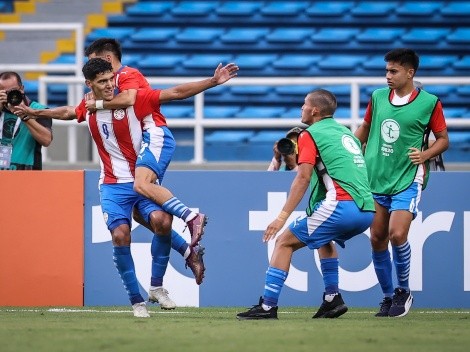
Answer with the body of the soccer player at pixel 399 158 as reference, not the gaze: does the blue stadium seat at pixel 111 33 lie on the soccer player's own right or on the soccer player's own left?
on the soccer player's own right

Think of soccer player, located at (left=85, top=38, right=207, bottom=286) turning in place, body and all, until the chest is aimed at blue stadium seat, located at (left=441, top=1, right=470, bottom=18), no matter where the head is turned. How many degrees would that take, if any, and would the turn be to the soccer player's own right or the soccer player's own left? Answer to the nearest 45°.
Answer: approximately 135° to the soccer player's own right

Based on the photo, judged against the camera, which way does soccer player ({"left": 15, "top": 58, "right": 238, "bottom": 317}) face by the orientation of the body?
toward the camera

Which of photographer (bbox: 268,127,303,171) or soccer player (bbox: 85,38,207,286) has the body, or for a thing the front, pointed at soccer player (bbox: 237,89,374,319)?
the photographer

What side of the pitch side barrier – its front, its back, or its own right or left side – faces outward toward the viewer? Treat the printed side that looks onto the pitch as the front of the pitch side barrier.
front

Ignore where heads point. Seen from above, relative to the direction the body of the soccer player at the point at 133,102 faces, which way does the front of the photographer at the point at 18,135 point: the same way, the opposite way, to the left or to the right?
to the left

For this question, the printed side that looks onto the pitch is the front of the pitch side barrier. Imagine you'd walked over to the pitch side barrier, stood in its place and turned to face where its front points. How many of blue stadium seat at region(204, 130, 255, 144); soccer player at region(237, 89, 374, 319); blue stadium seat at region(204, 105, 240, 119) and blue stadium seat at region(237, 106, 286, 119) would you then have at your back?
3

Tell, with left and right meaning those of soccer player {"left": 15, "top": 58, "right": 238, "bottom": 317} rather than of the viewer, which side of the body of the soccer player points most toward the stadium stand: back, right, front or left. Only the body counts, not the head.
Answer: back

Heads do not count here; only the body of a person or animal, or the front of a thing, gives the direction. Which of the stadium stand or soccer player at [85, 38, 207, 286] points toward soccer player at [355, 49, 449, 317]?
the stadium stand
